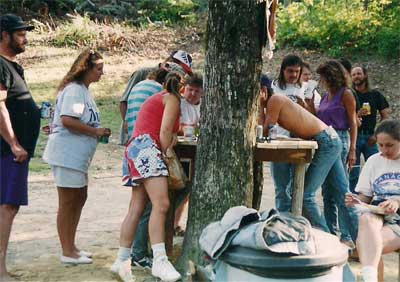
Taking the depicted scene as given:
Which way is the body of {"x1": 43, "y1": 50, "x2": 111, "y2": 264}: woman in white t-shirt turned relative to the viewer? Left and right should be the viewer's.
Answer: facing to the right of the viewer

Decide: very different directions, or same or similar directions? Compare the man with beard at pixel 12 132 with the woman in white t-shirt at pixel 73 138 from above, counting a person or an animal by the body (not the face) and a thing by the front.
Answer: same or similar directions

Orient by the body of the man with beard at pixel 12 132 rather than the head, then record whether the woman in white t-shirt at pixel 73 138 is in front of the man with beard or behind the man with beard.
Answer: in front

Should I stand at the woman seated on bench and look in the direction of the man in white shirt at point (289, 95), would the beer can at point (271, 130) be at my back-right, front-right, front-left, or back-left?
front-left

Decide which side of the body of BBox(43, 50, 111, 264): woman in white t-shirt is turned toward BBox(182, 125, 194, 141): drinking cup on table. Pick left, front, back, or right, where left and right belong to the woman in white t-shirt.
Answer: front

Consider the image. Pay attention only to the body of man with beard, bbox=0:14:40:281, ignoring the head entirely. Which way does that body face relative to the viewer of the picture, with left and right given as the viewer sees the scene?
facing to the right of the viewer

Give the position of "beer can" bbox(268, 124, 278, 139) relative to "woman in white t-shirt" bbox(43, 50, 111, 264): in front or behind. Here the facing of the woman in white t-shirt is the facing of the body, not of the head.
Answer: in front

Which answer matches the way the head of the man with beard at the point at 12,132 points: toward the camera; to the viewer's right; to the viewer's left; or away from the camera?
to the viewer's right

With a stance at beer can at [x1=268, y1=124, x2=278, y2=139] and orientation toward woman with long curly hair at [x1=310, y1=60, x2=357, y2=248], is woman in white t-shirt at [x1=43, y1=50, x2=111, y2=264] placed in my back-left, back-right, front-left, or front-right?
back-left
